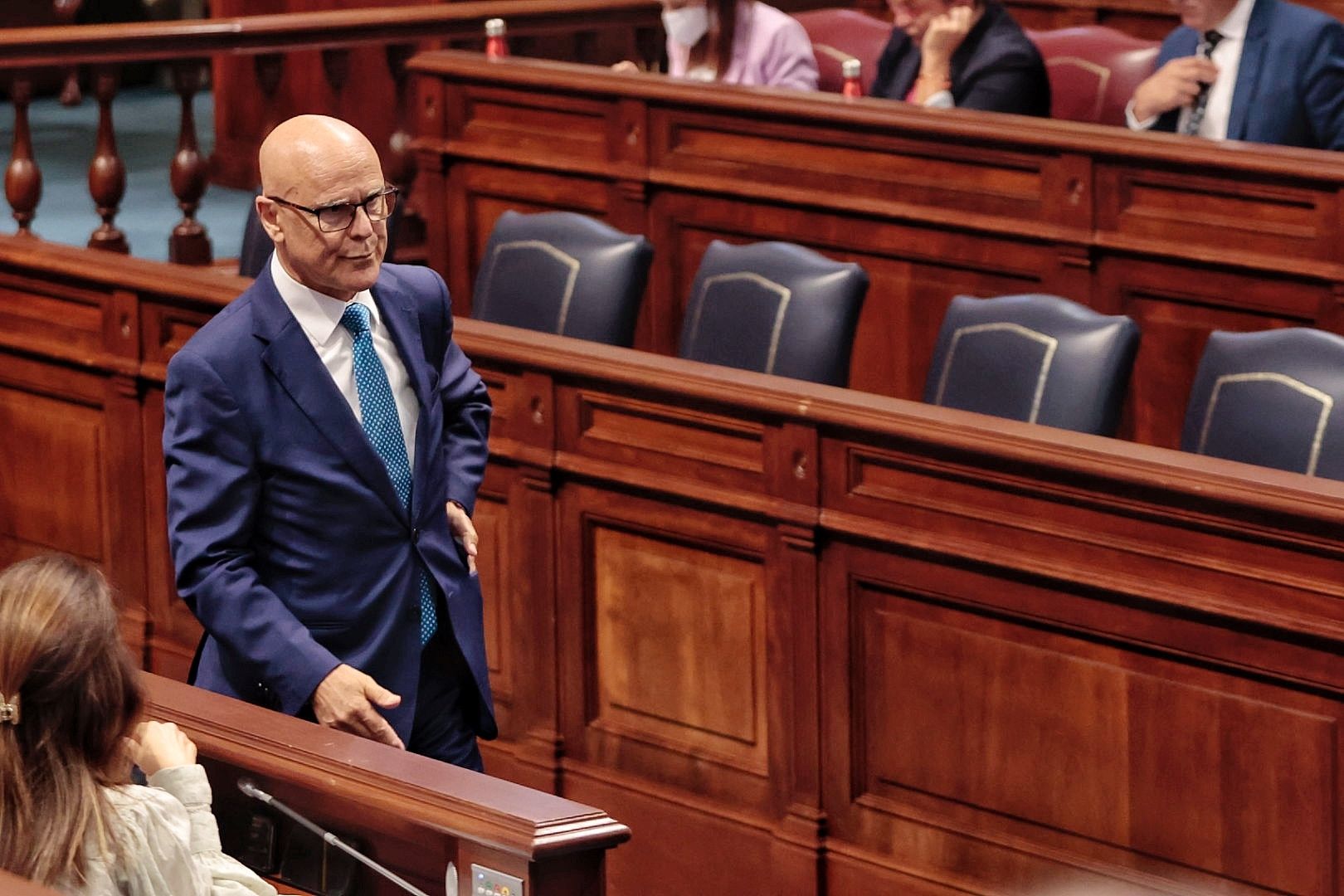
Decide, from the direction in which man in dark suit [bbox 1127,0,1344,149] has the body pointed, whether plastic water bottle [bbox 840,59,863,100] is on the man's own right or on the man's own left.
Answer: on the man's own right

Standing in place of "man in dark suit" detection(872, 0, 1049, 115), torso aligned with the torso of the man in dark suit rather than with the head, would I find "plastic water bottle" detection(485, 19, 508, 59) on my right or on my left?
on my right

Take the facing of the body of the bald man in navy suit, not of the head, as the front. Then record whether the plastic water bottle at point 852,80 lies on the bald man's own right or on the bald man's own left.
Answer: on the bald man's own left

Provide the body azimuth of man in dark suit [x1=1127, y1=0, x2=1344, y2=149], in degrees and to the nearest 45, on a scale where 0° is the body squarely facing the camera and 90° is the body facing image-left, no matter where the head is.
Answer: approximately 45°

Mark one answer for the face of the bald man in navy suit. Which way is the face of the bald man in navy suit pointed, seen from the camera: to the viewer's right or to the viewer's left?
to the viewer's right

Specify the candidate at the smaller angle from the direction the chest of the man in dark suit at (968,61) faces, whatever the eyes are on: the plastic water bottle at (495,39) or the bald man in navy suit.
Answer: the bald man in navy suit

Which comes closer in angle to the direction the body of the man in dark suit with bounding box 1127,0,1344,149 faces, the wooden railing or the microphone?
the microphone
